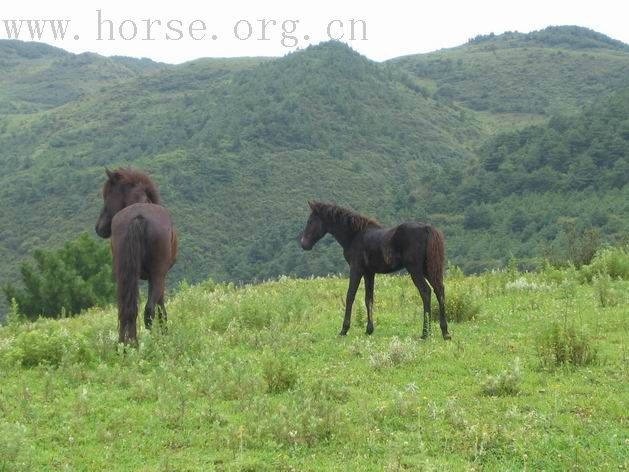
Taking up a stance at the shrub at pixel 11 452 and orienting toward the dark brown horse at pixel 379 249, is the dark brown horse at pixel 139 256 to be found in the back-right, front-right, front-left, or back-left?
front-left

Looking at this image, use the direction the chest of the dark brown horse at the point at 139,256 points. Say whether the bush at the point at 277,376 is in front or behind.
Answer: behind

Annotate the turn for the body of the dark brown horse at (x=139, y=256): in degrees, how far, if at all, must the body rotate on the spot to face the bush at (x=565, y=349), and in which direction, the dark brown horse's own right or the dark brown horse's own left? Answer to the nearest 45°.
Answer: approximately 135° to the dark brown horse's own right

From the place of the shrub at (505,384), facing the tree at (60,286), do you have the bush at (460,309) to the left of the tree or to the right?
right

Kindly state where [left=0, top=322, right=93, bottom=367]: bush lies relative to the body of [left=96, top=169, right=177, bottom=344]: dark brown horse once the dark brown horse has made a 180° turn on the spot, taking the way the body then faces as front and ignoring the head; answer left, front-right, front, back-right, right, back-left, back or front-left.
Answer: right

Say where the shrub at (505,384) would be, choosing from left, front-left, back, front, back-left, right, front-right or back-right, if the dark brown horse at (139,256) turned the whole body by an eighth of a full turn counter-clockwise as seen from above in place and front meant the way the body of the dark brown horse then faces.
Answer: back

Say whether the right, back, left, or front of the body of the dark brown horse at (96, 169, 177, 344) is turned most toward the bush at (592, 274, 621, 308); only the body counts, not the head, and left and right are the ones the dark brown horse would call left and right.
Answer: right

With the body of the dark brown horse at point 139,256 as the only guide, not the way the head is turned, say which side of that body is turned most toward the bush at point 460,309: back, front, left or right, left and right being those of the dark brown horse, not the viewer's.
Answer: right

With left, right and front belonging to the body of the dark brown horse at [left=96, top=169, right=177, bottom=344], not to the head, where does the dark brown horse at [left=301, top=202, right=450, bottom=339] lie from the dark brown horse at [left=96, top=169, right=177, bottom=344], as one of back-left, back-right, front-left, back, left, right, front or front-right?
right

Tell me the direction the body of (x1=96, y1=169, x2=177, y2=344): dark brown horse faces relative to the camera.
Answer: away from the camera

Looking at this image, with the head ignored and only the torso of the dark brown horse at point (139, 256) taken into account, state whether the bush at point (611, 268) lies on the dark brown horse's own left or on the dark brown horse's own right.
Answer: on the dark brown horse's own right

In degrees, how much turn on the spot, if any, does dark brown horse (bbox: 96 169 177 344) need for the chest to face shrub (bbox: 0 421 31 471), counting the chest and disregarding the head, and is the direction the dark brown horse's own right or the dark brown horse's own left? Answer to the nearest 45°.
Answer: approximately 180°

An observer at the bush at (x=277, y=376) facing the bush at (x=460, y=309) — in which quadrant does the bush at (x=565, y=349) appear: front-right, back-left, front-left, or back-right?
front-right
